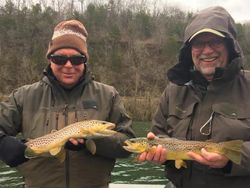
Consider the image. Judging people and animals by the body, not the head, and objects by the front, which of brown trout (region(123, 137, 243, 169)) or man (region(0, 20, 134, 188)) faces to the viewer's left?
the brown trout

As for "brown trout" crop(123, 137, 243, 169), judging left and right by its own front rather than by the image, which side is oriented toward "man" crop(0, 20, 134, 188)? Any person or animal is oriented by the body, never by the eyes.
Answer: front

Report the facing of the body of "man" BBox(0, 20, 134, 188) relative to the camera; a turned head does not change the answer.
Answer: toward the camera

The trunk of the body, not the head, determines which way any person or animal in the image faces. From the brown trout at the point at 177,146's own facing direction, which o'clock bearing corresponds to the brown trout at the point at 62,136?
the brown trout at the point at 62,136 is roughly at 12 o'clock from the brown trout at the point at 177,146.

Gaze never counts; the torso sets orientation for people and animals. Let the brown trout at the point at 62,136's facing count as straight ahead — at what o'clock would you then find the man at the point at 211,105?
The man is roughly at 12 o'clock from the brown trout.

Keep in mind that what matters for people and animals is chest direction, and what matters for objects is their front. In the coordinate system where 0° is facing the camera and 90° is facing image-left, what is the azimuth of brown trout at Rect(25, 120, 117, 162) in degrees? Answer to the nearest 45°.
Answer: approximately 270°

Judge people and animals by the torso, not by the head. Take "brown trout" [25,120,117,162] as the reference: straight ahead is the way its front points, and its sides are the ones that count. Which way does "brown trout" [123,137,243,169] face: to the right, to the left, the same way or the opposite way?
the opposite way

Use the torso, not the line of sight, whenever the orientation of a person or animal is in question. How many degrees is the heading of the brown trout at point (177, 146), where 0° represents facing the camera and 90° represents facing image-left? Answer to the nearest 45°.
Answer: approximately 90°

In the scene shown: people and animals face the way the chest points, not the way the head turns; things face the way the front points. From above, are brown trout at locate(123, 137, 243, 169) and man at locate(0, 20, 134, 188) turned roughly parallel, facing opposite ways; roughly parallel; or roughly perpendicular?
roughly perpendicular
